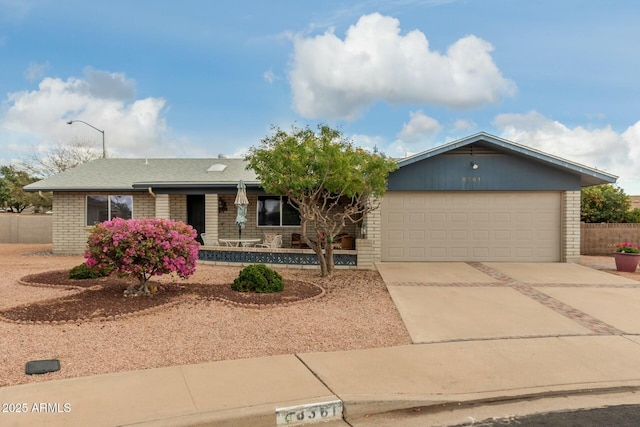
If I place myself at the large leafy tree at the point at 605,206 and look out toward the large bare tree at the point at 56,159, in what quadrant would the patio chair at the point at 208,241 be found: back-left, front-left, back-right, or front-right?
front-left

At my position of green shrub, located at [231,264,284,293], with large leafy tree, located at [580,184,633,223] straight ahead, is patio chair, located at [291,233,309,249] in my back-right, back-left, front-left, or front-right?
front-left
